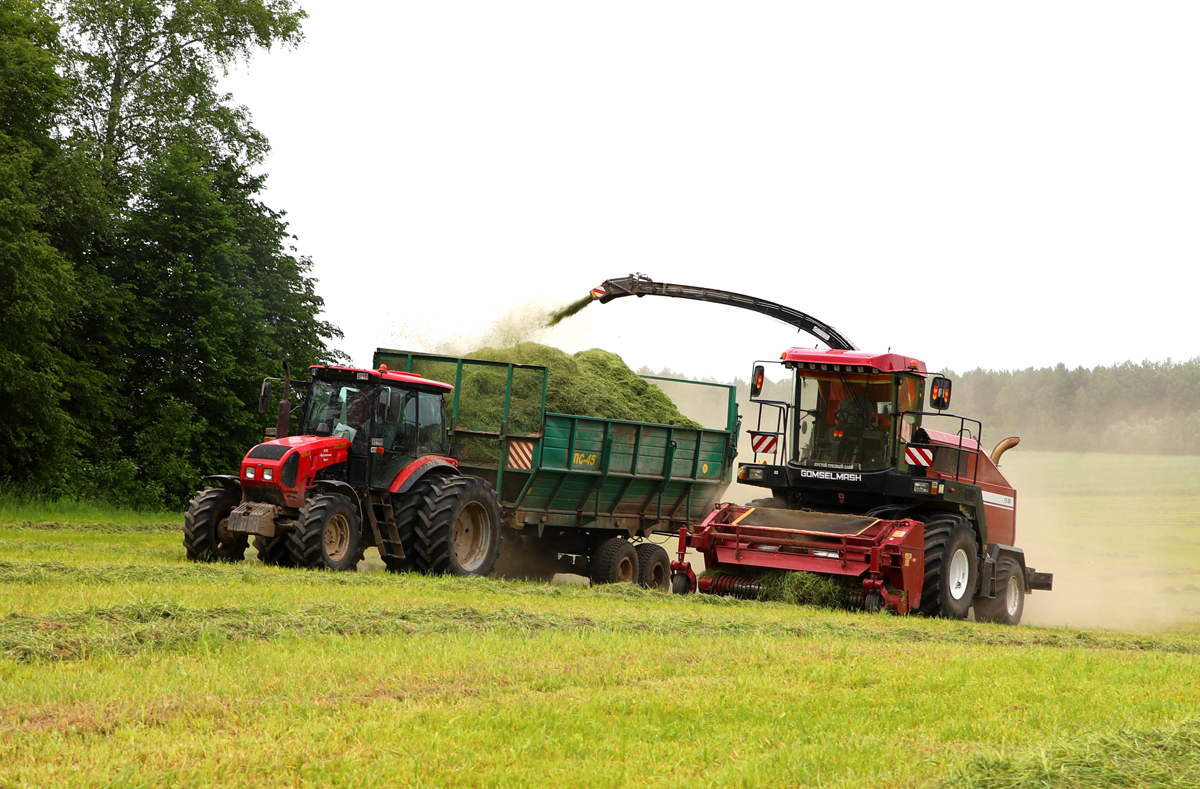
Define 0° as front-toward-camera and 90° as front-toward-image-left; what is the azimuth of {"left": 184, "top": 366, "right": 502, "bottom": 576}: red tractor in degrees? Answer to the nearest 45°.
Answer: approximately 45°

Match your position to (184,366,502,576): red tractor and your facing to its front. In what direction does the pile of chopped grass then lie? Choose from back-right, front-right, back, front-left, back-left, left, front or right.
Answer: back

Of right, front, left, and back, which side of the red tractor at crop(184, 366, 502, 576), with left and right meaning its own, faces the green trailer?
back
